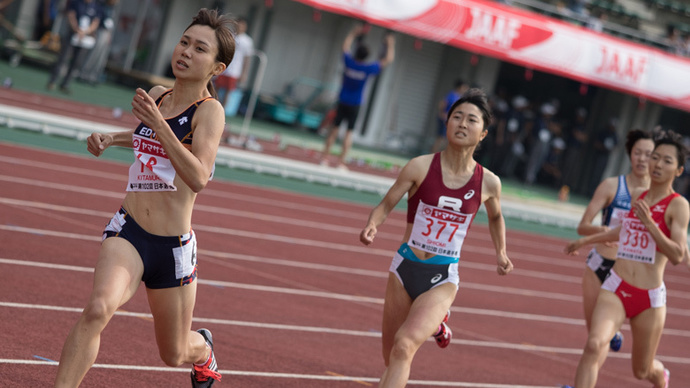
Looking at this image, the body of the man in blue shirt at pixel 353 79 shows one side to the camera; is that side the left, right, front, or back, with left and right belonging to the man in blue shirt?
back

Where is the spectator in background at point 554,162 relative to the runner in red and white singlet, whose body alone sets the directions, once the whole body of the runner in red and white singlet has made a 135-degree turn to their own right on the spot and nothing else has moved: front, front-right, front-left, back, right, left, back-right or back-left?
front

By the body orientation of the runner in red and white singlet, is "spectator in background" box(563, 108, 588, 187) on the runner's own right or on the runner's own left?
on the runner's own right

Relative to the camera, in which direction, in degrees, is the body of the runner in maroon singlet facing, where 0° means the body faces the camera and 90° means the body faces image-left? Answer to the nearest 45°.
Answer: approximately 45°

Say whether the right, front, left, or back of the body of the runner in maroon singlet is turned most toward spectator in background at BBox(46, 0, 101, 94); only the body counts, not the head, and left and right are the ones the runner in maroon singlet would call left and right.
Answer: back

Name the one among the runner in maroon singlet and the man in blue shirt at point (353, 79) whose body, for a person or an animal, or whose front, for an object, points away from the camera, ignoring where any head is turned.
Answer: the man in blue shirt

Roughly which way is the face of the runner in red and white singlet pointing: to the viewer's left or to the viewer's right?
to the viewer's left

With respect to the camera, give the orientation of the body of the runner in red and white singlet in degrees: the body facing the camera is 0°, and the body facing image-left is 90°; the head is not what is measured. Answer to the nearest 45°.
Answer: approximately 45°

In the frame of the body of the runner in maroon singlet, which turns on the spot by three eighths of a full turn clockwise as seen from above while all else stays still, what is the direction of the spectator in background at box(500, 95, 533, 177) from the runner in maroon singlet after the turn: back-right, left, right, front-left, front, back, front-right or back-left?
front

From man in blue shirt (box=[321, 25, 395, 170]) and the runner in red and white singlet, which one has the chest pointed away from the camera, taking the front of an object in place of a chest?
the man in blue shirt
